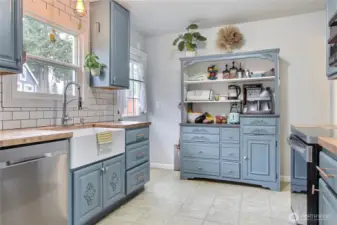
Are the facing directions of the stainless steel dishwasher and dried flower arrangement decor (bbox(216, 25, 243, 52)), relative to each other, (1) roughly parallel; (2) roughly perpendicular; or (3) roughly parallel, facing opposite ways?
roughly perpendicular

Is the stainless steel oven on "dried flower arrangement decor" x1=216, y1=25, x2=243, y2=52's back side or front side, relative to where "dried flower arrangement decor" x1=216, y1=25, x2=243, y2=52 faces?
on the front side

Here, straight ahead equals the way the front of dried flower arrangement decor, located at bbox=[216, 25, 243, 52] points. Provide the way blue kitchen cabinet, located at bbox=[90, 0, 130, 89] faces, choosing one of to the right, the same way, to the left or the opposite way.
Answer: to the left

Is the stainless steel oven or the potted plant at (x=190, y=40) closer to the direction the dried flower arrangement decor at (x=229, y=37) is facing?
the stainless steel oven

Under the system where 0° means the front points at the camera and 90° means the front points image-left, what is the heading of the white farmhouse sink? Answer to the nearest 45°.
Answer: approximately 315°

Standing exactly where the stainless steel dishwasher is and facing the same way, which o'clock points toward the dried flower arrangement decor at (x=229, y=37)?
The dried flower arrangement decor is roughly at 10 o'clock from the stainless steel dishwasher.

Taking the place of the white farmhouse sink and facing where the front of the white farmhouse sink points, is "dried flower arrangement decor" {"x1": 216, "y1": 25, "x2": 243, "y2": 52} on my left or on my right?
on my left

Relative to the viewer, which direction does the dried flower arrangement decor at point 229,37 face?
toward the camera

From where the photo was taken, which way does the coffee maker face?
toward the camera

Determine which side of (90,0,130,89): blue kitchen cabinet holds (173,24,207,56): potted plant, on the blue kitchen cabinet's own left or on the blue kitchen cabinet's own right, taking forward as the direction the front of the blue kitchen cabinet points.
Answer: on the blue kitchen cabinet's own left

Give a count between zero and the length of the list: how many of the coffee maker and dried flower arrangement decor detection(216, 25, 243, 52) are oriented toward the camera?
2

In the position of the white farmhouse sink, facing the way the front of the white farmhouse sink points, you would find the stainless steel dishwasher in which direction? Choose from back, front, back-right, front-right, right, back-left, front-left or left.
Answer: right

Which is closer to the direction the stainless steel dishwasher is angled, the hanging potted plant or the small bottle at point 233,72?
the small bottle

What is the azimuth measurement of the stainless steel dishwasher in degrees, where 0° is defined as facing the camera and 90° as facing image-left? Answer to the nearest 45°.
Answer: approximately 315°

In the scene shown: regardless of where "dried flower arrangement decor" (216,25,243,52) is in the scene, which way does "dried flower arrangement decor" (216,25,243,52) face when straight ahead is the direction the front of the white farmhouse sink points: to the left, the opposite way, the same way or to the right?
to the right
